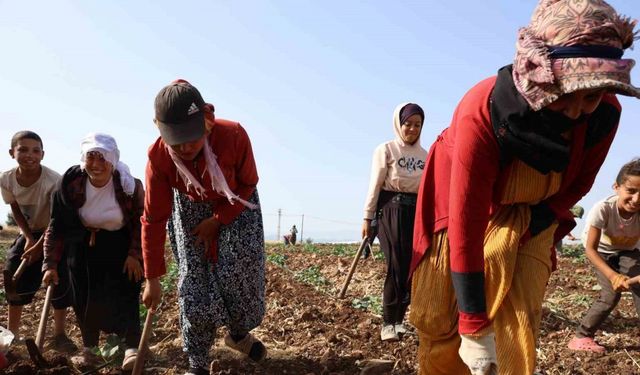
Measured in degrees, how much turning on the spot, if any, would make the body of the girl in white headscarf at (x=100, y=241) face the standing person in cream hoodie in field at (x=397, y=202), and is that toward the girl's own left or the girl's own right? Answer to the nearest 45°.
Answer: approximately 90° to the girl's own left

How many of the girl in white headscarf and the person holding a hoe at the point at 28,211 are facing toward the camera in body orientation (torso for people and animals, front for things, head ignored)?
2

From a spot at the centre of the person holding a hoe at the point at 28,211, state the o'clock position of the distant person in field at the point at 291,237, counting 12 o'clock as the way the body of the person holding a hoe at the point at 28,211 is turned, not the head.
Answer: the distant person in field at the point at 291,237 is roughly at 7 o'clock from the person holding a hoe at the point at 28,211.

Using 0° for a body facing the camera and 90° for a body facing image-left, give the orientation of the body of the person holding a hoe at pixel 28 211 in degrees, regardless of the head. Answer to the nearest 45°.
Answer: approximately 0°

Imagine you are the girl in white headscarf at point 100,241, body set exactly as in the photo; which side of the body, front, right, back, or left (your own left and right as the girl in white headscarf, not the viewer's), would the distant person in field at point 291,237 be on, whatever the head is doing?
back
